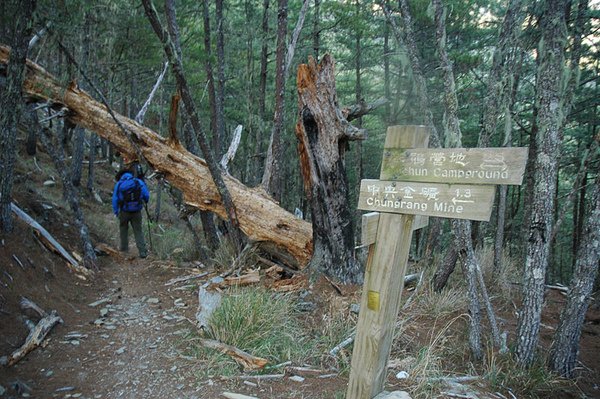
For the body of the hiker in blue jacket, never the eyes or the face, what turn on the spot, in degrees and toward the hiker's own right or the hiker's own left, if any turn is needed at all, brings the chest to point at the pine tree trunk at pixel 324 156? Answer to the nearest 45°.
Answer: approximately 135° to the hiker's own right

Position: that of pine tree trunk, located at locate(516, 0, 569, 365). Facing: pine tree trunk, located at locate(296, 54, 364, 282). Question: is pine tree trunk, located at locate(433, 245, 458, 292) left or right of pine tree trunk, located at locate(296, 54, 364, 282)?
right

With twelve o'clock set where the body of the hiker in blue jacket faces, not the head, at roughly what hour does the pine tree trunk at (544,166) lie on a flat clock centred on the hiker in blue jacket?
The pine tree trunk is roughly at 5 o'clock from the hiker in blue jacket.

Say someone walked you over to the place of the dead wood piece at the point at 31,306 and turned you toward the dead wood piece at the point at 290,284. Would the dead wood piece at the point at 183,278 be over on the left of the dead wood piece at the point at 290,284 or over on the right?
left

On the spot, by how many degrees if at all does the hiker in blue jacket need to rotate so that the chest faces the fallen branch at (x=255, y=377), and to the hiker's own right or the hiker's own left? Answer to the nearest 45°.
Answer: approximately 180°

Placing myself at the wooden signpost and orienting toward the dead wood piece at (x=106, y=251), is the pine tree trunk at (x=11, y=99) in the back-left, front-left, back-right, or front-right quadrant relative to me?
front-left

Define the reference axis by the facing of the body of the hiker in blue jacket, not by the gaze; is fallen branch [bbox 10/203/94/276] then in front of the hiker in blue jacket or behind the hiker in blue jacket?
behind

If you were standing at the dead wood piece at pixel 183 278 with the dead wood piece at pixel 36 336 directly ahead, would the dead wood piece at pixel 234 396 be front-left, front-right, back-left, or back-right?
front-left

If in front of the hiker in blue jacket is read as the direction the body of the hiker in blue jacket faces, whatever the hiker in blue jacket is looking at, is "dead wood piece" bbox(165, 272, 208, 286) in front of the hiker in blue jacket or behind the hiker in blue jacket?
behind

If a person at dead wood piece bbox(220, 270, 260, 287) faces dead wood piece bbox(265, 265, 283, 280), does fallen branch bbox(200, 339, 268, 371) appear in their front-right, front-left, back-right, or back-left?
back-right

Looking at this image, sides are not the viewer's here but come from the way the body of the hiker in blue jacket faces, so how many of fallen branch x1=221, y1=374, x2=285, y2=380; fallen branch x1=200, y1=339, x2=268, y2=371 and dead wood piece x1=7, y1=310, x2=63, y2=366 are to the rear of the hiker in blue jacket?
3

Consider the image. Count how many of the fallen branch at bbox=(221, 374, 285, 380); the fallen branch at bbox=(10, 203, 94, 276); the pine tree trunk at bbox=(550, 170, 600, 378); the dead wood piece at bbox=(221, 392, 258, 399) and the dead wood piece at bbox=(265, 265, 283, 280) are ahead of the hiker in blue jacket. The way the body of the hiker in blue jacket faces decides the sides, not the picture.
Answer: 0

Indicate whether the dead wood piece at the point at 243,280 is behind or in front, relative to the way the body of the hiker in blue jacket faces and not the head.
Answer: behind

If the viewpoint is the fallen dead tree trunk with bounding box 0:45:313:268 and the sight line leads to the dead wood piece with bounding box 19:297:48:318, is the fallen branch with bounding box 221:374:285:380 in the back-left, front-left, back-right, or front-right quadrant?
front-left

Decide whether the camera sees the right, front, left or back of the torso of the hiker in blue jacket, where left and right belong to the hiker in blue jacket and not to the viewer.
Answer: back
